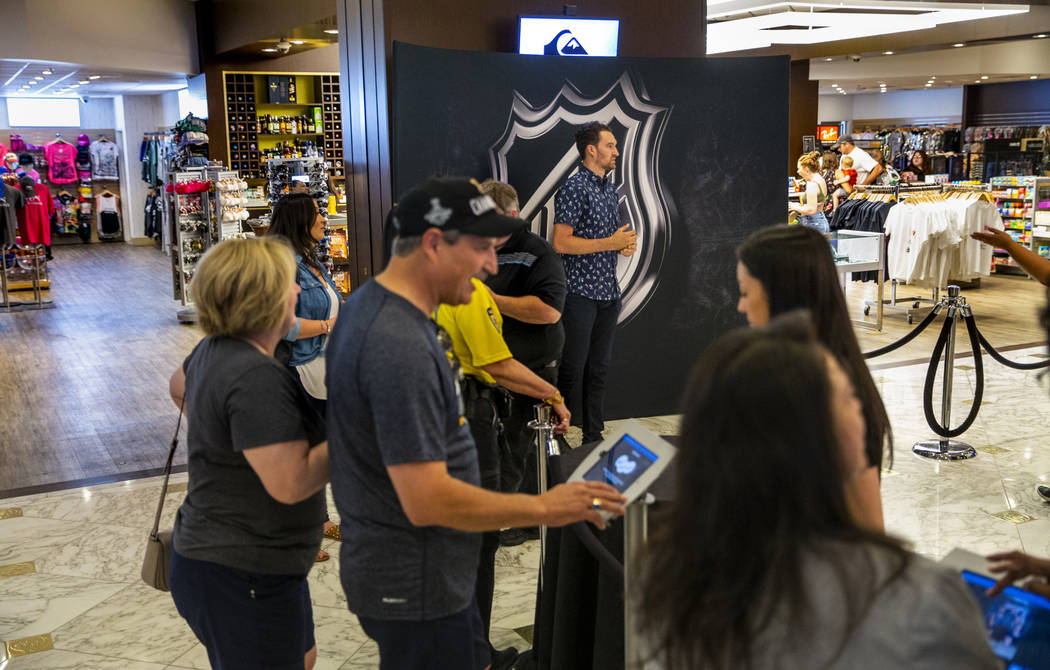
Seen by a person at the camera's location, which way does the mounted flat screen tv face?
facing the viewer

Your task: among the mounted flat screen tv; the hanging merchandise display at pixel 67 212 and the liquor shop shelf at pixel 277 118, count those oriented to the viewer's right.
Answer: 0

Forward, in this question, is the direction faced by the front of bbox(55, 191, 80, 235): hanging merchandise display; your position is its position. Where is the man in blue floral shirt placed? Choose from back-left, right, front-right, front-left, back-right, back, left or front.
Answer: front

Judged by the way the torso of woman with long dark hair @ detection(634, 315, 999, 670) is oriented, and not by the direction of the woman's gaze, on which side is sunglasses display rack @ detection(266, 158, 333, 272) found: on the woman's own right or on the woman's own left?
on the woman's own left

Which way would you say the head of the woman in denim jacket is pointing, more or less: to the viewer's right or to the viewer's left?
to the viewer's right

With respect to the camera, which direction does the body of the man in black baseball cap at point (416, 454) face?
to the viewer's right

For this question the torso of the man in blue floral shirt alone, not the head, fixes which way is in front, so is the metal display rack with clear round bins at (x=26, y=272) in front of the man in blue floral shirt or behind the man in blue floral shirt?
behind

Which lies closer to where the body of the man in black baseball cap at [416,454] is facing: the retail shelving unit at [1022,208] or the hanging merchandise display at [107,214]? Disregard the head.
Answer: the retail shelving unit

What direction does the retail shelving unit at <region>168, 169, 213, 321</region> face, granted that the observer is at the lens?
facing the viewer and to the right of the viewer

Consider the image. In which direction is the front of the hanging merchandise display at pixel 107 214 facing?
toward the camera

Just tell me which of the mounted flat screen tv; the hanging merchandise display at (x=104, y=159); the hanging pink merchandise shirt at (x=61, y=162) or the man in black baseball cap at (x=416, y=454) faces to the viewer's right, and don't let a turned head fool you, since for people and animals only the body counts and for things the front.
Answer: the man in black baseball cap

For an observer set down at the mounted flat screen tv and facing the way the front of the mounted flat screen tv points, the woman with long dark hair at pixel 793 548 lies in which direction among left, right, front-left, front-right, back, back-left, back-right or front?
front

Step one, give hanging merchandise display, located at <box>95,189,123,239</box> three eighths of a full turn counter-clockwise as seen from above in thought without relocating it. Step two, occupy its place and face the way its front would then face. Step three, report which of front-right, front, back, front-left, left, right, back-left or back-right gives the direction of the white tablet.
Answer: back-right

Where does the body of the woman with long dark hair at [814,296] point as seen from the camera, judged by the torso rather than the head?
to the viewer's left

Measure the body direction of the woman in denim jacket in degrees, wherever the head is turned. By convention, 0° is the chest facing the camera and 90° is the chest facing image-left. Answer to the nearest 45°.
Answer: approximately 270°
